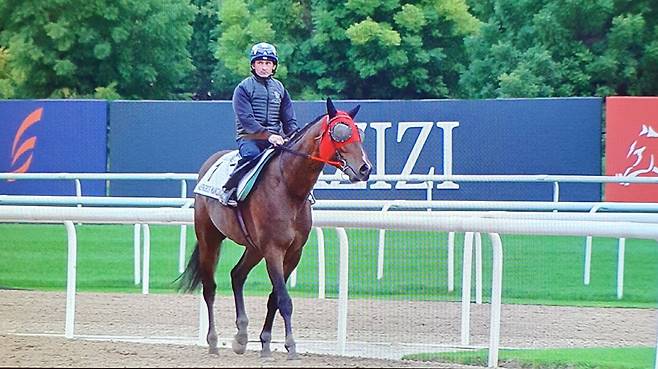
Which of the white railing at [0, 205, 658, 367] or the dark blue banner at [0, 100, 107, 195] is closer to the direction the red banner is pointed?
the white railing

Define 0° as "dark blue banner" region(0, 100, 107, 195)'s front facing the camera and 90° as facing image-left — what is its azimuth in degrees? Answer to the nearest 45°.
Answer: approximately 0°

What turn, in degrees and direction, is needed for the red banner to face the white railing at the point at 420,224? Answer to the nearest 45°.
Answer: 0° — it already faces it

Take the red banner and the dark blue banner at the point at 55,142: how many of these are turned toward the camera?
2

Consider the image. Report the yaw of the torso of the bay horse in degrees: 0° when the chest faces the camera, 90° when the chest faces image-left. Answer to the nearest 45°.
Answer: approximately 315°

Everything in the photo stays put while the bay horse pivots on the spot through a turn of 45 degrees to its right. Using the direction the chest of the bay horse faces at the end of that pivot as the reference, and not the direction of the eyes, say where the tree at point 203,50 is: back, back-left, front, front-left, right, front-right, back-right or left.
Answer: back

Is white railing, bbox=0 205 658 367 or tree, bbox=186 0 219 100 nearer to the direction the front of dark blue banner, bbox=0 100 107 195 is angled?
the white railing

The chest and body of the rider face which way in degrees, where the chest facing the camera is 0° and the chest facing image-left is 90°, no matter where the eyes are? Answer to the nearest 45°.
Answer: approximately 315°

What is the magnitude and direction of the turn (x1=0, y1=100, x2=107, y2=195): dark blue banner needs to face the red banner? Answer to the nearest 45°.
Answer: approximately 45° to its left

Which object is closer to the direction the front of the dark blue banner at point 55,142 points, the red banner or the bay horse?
the bay horse

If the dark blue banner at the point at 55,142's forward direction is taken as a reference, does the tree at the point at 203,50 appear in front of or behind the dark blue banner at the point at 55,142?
behind
